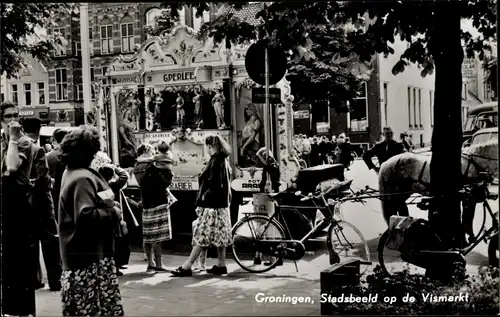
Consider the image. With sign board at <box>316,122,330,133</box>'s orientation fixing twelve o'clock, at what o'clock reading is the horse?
The horse is roughly at 12 o'clock from the sign board.

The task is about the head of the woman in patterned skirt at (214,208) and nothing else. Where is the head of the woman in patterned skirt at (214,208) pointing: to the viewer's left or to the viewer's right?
to the viewer's left

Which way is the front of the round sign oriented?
away from the camera

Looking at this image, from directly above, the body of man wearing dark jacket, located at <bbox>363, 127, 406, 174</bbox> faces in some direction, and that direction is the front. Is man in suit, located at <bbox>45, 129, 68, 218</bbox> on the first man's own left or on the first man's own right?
on the first man's own right

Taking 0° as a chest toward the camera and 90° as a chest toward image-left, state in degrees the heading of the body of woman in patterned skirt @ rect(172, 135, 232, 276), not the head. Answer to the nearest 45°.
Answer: approximately 90°
